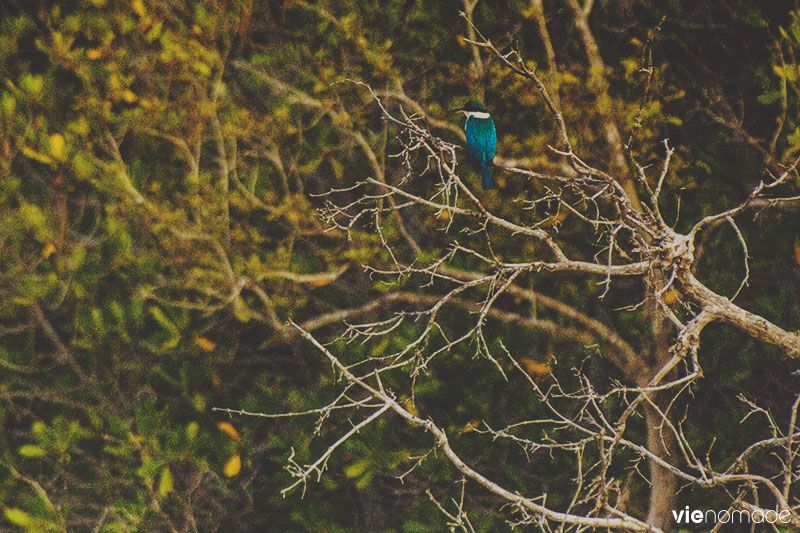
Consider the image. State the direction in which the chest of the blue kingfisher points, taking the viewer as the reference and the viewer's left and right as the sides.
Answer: facing away from the viewer and to the left of the viewer

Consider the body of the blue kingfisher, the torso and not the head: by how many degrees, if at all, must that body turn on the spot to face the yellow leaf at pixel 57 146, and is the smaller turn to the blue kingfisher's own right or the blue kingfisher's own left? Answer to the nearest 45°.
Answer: approximately 45° to the blue kingfisher's own left

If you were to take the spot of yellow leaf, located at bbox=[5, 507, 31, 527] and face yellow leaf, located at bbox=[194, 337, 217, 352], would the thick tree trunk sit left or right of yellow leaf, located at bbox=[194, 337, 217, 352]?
right
